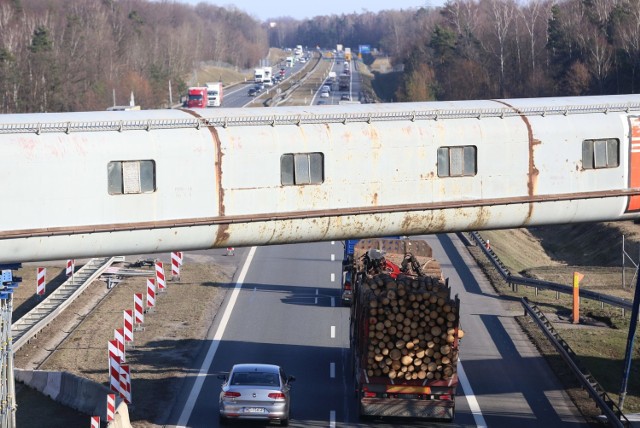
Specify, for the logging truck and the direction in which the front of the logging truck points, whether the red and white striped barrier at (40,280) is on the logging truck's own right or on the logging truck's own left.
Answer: on the logging truck's own left

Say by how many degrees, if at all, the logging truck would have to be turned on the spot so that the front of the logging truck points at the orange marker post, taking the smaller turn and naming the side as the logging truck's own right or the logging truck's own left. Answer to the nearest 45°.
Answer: approximately 45° to the logging truck's own right

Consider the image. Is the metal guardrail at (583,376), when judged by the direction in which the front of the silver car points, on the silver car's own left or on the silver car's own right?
on the silver car's own right

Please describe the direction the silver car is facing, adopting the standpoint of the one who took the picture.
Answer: facing away from the viewer

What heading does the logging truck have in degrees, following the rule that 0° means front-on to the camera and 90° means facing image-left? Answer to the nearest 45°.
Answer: approximately 180°

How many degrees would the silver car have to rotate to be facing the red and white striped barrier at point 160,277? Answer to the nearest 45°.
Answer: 0° — it already faces it

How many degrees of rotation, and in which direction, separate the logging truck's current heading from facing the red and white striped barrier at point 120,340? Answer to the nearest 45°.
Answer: approximately 90° to its left

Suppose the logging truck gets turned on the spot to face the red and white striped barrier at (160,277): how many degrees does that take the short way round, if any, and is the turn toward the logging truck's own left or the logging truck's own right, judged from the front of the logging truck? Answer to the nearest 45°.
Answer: approximately 45° to the logging truck's own left

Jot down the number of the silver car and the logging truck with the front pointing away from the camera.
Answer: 2
